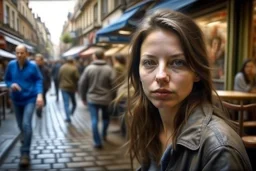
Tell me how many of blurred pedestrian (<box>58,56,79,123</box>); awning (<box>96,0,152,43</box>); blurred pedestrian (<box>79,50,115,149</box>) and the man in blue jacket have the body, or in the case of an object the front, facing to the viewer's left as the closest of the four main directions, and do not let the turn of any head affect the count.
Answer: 1

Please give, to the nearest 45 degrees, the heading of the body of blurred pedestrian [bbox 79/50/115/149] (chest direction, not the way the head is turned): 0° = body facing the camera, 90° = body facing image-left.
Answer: approximately 180°

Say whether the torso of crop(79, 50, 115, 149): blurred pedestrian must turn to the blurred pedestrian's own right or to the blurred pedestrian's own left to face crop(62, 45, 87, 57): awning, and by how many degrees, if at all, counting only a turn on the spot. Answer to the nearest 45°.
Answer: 0° — they already face it

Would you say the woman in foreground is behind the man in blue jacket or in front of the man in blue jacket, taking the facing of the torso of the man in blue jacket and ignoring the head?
in front

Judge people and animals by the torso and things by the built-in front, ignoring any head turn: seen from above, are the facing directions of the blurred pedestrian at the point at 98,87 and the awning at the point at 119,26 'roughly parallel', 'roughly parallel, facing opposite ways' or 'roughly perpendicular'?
roughly perpendicular

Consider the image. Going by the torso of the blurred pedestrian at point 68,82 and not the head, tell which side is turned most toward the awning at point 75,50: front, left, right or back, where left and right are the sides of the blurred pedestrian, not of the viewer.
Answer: front

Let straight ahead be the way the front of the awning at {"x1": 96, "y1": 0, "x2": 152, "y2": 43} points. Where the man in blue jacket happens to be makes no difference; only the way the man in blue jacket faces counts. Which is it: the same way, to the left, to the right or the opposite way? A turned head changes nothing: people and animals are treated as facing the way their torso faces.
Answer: to the left

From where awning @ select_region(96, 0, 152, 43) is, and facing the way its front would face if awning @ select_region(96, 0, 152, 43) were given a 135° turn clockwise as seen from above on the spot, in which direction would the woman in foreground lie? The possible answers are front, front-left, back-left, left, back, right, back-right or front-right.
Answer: back-right

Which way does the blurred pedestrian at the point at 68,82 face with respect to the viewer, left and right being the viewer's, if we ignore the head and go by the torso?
facing away from the viewer

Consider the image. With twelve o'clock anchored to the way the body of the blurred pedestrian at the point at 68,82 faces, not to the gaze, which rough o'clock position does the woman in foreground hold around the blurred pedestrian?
The woman in foreground is roughly at 6 o'clock from the blurred pedestrian.

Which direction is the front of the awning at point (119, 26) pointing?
to the viewer's left
